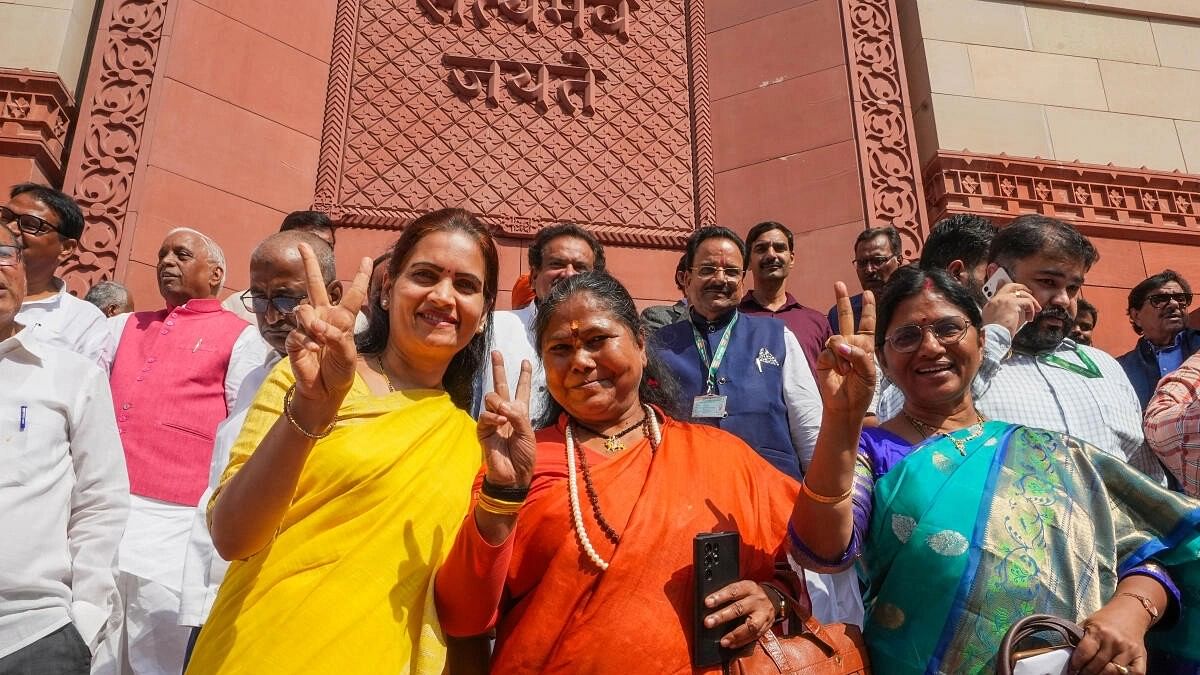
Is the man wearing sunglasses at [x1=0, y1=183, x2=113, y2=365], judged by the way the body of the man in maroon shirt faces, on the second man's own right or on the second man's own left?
on the second man's own right

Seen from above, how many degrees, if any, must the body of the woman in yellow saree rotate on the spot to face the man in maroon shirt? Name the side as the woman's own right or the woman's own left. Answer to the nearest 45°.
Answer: approximately 135° to the woman's own left

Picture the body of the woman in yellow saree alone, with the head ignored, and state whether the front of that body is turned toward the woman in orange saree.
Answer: no

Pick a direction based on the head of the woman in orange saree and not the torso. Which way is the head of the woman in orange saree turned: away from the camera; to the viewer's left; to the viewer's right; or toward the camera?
toward the camera

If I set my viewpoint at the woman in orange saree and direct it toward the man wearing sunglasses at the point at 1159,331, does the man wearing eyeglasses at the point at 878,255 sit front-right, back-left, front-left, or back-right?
front-left

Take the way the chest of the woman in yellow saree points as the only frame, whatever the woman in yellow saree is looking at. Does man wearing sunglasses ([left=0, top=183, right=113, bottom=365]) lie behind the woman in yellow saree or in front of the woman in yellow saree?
behind

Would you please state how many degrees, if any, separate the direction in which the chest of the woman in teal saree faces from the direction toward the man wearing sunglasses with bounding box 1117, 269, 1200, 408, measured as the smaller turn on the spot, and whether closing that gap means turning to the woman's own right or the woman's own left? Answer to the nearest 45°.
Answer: approximately 180°

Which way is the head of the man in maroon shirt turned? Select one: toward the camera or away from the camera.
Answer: toward the camera

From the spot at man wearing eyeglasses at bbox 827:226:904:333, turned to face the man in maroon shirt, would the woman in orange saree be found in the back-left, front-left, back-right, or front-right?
front-left

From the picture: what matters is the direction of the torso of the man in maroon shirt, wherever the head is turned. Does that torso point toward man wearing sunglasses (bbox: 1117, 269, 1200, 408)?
no

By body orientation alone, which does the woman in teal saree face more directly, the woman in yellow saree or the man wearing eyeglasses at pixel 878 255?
the woman in yellow saree

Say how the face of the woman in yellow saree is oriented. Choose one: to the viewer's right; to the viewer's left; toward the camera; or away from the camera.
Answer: toward the camera

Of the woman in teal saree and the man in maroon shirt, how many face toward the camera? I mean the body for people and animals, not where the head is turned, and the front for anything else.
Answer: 2

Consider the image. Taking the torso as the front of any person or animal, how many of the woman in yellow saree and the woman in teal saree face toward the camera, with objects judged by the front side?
2

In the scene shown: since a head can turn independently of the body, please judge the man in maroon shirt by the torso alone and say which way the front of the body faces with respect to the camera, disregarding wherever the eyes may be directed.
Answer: toward the camera

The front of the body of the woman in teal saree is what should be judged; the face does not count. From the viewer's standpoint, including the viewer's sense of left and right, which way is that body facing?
facing the viewer

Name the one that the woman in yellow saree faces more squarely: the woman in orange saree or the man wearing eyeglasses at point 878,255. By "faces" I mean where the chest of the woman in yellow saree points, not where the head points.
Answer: the woman in orange saree

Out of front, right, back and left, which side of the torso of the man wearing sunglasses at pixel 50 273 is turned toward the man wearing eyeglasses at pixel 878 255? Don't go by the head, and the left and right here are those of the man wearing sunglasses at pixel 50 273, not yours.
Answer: left
